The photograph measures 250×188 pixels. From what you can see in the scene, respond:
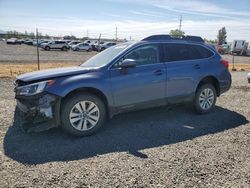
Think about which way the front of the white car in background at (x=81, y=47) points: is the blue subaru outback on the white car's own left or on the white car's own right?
on the white car's own left

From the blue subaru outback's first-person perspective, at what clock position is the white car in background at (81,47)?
The white car in background is roughly at 4 o'clock from the blue subaru outback.

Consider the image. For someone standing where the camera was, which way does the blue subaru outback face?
facing the viewer and to the left of the viewer

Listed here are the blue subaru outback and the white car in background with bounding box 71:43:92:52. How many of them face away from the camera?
0
